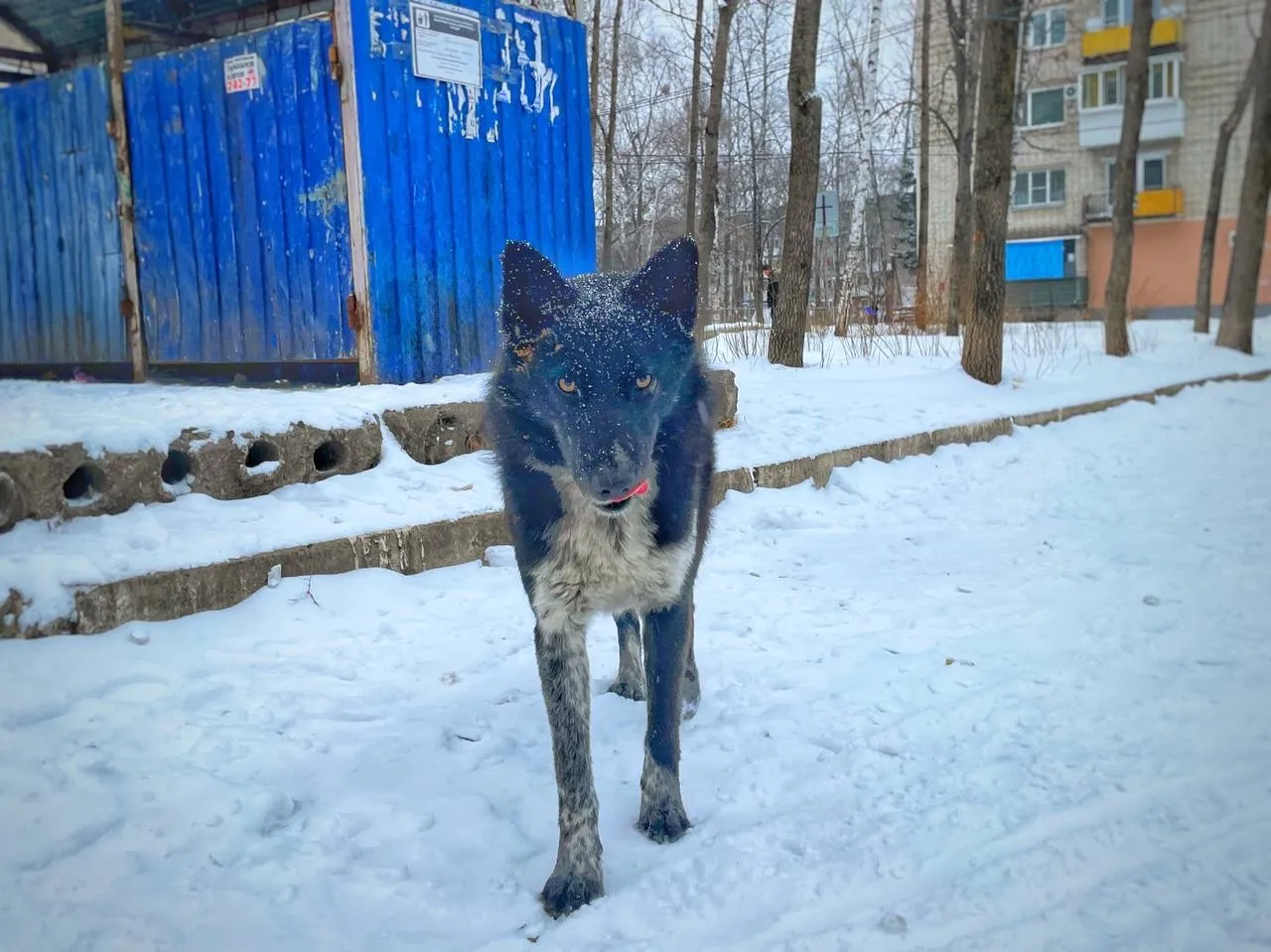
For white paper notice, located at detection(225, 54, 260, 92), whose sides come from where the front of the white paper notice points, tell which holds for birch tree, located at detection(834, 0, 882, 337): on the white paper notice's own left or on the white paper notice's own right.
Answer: on the white paper notice's own left

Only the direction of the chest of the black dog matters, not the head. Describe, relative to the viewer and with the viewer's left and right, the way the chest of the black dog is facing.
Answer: facing the viewer

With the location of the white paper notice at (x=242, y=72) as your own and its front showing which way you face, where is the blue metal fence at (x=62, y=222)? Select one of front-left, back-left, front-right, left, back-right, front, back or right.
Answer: back-right

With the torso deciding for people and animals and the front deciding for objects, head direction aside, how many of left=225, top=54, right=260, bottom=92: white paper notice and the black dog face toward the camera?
2

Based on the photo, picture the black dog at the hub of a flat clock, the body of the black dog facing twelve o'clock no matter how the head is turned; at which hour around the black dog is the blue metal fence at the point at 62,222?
The blue metal fence is roughly at 5 o'clock from the black dog.

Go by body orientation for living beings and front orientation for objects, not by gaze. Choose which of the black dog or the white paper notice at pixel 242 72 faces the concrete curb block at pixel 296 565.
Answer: the white paper notice

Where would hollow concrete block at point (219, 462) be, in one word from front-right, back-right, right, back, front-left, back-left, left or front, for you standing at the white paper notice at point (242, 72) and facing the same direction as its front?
front

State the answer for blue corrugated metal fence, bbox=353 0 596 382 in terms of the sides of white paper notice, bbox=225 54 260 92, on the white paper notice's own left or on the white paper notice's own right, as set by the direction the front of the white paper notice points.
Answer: on the white paper notice's own left

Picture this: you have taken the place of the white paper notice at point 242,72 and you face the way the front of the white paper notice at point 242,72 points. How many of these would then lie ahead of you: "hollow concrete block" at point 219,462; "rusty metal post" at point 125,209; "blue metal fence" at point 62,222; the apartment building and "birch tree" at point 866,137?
1

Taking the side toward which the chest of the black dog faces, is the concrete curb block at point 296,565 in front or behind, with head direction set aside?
behind

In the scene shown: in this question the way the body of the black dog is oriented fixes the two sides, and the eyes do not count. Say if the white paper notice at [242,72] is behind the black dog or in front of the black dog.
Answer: behind

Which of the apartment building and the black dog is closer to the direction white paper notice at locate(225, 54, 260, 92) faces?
the black dog

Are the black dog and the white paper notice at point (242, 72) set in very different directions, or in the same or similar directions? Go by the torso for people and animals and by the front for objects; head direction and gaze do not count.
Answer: same or similar directions

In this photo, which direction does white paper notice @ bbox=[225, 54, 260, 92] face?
toward the camera
